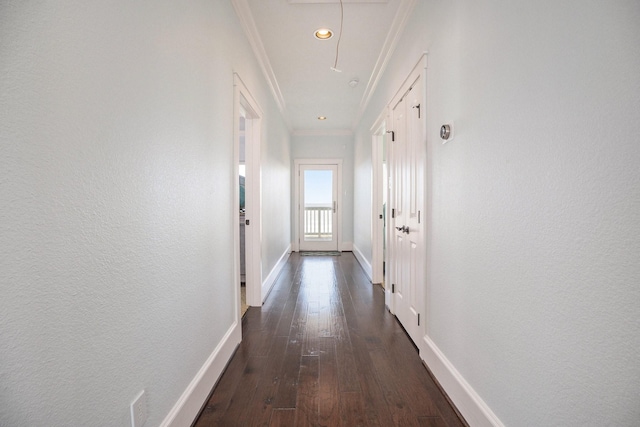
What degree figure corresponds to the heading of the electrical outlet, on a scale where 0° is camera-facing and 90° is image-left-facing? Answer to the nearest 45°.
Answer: approximately 315°

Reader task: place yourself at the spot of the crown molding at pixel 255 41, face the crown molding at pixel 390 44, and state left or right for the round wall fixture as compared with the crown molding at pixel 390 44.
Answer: right

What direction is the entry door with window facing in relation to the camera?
toward the camera

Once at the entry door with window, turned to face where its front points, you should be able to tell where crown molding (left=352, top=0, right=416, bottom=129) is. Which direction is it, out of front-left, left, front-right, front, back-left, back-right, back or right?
front

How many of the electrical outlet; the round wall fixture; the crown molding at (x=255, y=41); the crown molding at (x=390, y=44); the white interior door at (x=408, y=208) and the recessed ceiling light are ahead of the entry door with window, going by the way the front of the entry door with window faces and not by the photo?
6

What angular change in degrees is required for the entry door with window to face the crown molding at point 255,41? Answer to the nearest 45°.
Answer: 0° — it already faces it

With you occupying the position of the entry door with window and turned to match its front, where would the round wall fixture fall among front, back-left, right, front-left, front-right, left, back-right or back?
front

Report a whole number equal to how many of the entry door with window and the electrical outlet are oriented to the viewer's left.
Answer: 0

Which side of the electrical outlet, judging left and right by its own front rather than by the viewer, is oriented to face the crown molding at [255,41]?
left

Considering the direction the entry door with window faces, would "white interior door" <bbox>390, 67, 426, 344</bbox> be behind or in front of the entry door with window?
in front

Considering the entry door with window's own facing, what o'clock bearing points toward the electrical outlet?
The electrical outlet is roughly at 12 o'clock from the entry door with window.

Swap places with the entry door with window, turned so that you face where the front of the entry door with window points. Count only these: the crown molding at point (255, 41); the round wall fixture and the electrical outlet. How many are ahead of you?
3
